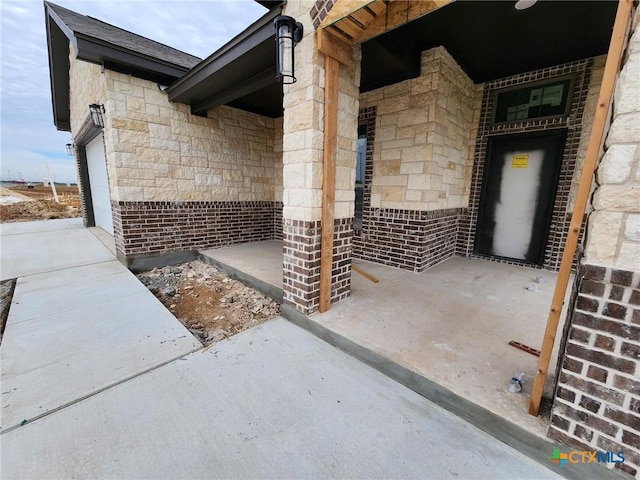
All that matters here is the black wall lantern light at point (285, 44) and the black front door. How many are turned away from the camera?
0

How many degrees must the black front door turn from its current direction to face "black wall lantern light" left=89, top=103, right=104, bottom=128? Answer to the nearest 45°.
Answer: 0° — it already faces it

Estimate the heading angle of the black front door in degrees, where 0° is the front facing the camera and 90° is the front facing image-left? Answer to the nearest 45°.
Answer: approximately 45°

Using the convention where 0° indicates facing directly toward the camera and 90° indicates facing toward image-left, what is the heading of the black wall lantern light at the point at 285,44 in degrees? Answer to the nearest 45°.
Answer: approximately 45°

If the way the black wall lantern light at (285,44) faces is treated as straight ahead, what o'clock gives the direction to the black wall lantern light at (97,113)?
the black wall lantern light at (97,113) is roughly at 3 o'clock from the black wall lantern light at (285,44).

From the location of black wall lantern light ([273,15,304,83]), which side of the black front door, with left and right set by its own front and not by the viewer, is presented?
front
